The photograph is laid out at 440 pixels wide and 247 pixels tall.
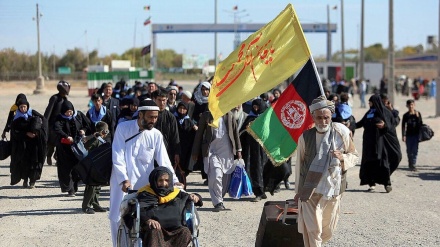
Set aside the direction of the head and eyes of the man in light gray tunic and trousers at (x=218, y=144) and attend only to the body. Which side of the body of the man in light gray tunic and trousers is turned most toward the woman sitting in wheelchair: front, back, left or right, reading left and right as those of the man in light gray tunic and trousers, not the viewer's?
front

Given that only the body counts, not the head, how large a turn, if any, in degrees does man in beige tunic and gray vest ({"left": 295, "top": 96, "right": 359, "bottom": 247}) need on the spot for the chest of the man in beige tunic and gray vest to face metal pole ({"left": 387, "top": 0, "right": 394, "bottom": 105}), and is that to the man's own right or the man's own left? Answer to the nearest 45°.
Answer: approximately 180°

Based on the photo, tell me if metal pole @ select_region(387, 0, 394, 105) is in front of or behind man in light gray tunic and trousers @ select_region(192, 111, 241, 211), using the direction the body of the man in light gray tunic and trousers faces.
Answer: behind

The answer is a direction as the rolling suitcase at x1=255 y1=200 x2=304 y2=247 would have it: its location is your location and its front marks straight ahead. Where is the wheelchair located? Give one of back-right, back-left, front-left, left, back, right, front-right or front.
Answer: front-right

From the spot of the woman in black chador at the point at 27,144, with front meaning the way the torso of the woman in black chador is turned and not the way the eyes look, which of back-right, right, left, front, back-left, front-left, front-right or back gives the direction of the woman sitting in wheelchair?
front

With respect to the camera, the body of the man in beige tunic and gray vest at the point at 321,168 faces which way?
toward the camera

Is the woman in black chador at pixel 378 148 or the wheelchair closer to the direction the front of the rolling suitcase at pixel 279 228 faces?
the wheelchair

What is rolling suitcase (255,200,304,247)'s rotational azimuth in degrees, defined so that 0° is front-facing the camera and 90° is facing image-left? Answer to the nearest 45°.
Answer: approximately 0°

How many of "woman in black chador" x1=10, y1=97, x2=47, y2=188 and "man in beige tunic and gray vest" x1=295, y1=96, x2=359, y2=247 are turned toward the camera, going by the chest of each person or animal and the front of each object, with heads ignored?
2

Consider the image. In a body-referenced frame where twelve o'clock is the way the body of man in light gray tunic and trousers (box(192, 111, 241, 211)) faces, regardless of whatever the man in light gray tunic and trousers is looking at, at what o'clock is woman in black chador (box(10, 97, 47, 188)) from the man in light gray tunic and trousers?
The woman in black chador is roughly at 4 o'clock from the man in light gray tunic and trousers.

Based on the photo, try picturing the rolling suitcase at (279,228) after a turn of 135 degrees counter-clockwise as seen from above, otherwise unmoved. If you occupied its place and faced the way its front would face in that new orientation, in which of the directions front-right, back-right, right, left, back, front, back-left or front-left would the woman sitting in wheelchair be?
back

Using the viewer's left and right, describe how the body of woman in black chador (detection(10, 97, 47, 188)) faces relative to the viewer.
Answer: facing the viewer
